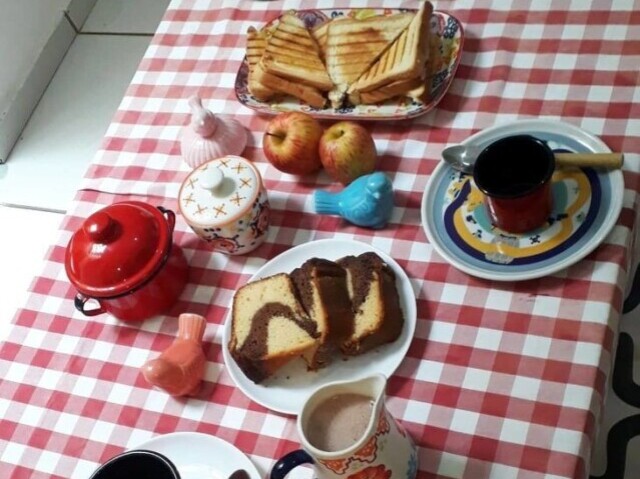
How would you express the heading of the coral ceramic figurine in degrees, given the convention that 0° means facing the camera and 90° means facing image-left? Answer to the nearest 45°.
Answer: approximately 45°

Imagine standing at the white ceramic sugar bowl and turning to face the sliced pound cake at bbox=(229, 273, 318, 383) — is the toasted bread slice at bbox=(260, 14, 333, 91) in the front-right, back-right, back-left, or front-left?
back-left
